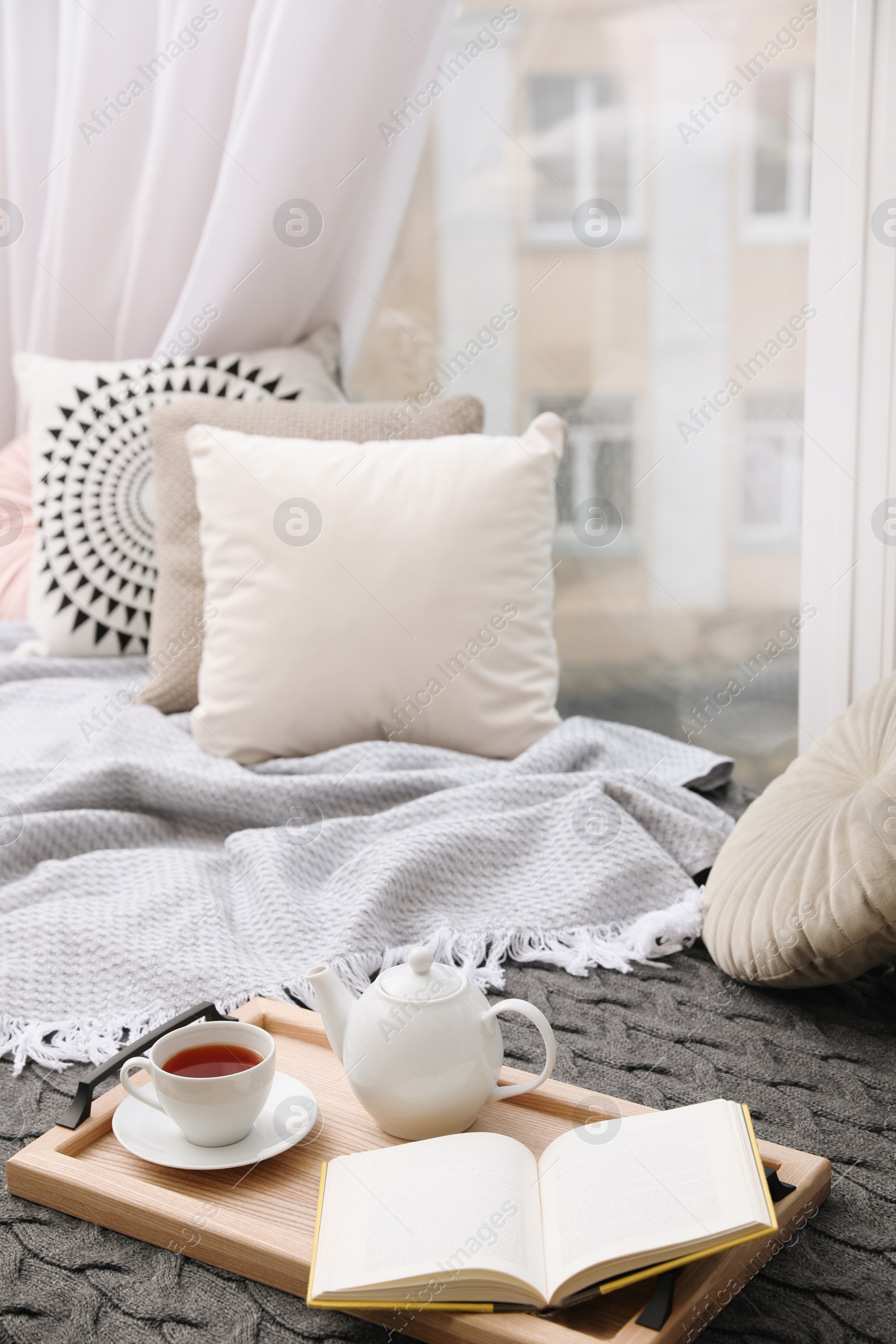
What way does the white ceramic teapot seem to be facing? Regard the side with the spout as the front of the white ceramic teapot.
to the viewer's left

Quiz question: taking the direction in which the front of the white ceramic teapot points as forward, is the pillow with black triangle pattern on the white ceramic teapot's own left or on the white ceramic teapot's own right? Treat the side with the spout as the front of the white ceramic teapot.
on the white ceramic teapot's own right

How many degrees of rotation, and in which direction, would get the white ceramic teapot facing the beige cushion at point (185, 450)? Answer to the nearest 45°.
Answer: approximately 90° to its right

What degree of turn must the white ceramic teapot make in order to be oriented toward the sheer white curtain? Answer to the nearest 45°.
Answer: approximately 90° to its right

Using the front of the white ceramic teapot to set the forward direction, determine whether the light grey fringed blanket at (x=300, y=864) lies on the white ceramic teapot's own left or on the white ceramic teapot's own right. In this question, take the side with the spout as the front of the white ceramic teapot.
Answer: on the white ceramic teapot's own right

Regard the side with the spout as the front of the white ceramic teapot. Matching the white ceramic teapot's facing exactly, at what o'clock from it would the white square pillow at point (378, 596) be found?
The white square pillow is roughly at 3 o'clock from the white ceramic teapot.
